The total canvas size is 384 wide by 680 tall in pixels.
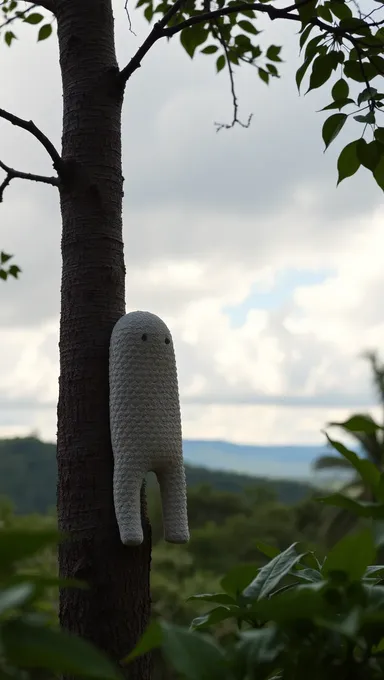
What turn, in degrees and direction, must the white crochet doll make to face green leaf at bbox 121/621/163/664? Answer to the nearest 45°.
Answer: approximately 45° to its right
